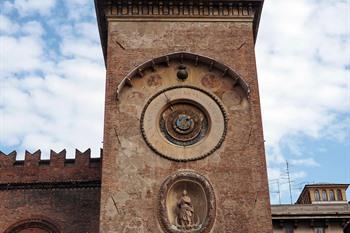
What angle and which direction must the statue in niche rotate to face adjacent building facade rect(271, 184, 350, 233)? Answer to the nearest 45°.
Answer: approximately 135° to its left

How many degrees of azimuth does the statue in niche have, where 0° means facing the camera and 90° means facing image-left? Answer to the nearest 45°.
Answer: approximately 0°

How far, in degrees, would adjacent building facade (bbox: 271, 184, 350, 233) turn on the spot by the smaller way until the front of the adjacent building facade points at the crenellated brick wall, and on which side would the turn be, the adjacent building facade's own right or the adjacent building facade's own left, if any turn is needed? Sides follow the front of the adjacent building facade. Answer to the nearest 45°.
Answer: approximately 45° to the adjacent building facade's own right

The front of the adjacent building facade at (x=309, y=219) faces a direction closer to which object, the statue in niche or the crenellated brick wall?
the statue in niche

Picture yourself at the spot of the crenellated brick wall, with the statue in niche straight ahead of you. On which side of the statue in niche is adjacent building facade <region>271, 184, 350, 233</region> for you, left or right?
left

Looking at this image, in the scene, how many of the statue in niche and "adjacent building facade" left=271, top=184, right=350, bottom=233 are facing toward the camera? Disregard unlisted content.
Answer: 2

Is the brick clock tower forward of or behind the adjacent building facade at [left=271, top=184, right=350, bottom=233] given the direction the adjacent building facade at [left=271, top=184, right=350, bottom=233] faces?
forward

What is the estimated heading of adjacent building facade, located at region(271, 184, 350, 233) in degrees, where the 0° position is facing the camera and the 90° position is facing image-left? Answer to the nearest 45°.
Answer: approximately 0°

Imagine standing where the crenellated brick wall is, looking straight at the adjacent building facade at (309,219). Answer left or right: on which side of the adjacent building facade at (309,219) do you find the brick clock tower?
right

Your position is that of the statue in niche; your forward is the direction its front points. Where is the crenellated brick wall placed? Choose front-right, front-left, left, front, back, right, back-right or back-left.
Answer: back-right
